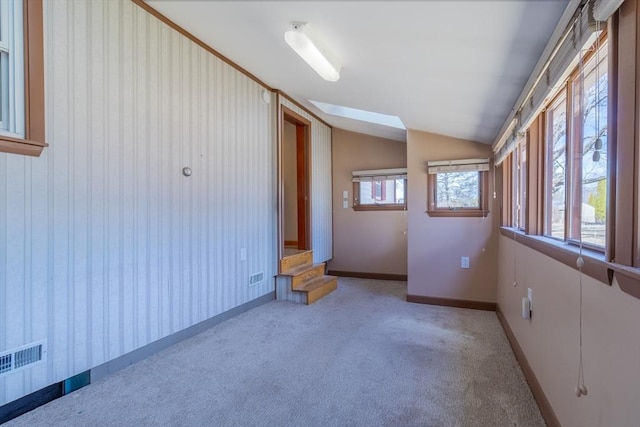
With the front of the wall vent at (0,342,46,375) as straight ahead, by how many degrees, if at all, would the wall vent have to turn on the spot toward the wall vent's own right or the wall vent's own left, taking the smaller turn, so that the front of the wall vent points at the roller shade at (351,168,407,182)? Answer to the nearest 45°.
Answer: approximately 45° to the wall vent's own left

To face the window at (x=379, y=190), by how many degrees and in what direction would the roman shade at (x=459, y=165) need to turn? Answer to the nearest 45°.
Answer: approximately 135° to its right

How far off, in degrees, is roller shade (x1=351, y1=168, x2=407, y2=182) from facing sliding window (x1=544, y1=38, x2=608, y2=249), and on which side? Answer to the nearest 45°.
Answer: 0° — it already faces it

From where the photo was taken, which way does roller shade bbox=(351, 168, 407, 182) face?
toward the camera

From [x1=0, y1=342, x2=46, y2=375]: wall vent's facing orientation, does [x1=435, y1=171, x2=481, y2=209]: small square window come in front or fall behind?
in front

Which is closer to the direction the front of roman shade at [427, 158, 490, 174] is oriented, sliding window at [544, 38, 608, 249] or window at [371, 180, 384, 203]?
the sliding window

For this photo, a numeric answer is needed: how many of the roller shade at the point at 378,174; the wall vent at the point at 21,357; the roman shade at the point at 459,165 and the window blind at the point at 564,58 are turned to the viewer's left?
1

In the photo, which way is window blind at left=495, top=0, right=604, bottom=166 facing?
to the viewer's left

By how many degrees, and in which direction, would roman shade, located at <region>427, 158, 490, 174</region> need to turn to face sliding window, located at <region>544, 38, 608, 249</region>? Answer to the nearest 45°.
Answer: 0° — it already faces it

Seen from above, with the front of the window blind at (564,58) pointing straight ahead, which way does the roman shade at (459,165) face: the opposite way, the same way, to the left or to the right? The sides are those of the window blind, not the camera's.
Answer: to the left
